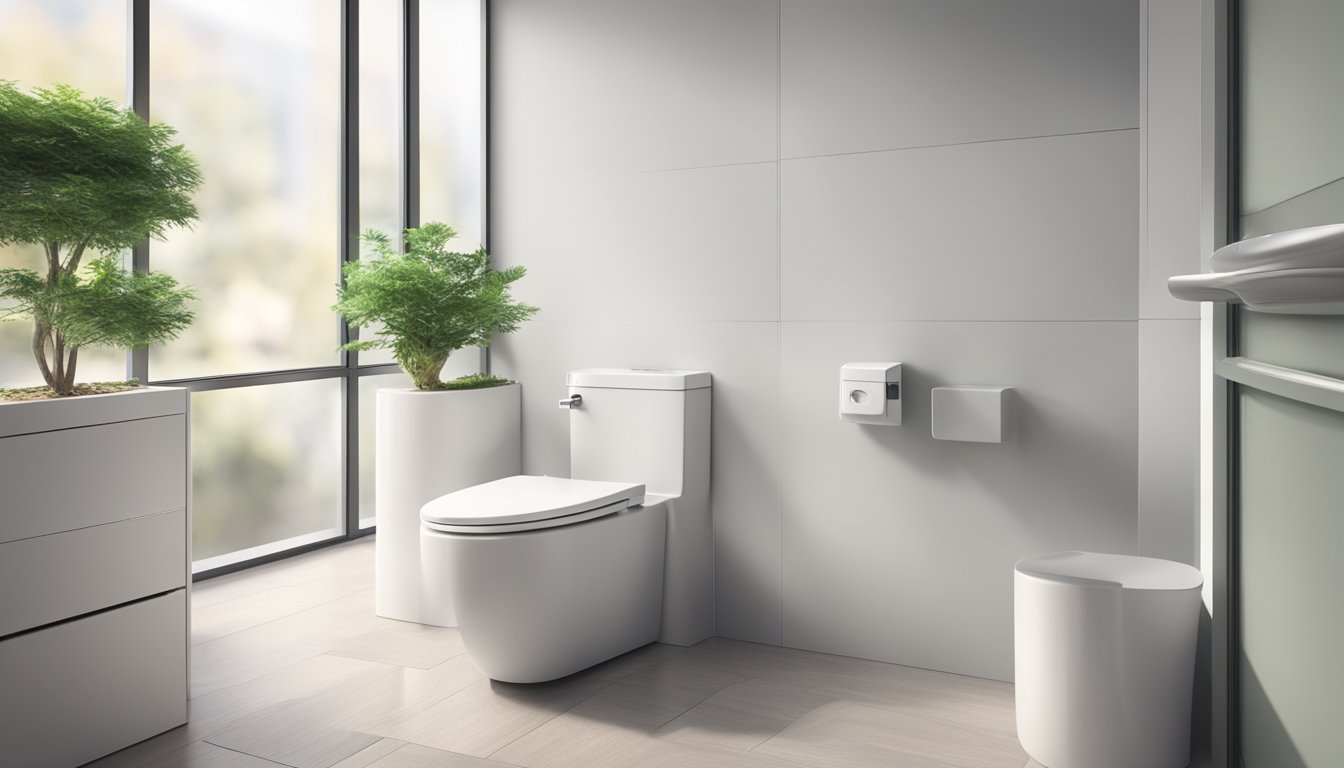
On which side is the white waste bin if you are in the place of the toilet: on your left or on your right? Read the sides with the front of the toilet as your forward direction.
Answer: on your left

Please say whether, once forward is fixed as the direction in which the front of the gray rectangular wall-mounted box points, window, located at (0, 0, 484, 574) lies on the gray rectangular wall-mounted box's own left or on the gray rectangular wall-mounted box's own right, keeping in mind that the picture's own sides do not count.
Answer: on the gray rectangular wall-mounted box's own right

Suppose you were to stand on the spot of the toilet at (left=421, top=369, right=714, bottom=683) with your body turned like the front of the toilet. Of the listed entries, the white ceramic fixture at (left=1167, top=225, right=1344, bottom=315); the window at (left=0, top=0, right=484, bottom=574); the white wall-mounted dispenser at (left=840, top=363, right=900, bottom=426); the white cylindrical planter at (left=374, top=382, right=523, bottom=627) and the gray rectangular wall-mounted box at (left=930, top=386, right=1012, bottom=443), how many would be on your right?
2

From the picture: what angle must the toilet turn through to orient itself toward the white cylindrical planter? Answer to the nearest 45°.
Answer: approximately 90° to its right

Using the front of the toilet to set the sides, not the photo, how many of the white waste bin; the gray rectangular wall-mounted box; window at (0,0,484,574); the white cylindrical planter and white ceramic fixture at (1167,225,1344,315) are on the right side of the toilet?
2

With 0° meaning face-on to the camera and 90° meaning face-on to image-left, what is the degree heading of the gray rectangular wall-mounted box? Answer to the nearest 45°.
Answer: approximately 0°

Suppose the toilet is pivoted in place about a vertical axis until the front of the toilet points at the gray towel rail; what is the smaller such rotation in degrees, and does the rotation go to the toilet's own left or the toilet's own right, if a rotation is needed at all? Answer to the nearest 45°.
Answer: approximately 90° to the toilet's own left

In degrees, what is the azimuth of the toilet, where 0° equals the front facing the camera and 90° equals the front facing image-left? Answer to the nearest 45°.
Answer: approximately 45°

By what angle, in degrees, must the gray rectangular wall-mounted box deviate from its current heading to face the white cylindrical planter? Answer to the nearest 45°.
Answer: approximately 90° to its right
